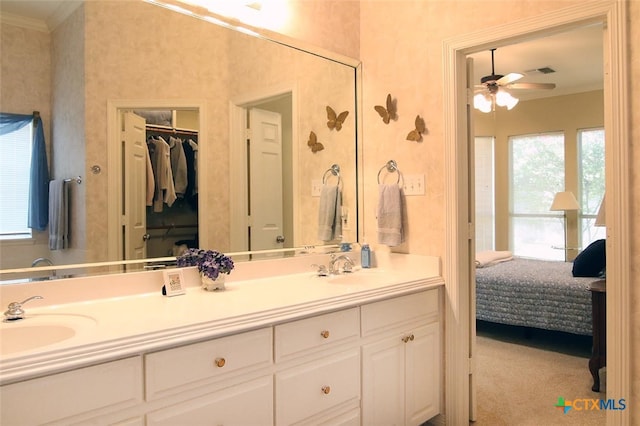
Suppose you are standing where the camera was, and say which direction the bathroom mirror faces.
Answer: facing the viewer and to the right of the viewer

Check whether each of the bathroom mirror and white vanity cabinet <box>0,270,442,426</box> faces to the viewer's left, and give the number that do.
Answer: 0

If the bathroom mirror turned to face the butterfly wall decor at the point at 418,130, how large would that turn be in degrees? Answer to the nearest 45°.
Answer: approximately 45° to its left

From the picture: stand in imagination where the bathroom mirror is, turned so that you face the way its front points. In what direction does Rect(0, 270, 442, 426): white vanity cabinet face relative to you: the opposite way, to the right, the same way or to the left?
the same way

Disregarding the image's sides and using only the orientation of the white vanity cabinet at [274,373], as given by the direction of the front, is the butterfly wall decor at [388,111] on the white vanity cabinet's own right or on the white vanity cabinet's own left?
on the white vanity cabinet's own left

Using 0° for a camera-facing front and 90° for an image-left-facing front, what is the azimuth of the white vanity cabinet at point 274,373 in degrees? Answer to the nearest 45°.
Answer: approximately 315°

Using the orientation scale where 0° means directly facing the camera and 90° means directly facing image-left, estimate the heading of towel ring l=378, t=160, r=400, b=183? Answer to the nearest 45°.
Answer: approximately 45°

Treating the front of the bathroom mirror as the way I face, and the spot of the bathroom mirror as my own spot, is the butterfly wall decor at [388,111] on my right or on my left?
on my left

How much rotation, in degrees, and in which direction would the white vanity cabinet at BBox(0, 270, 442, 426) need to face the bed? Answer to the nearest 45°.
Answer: approximately 90° to its left

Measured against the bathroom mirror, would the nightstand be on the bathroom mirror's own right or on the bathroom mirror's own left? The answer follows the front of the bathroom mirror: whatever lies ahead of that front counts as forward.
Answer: on the bathroom mirror's own left
